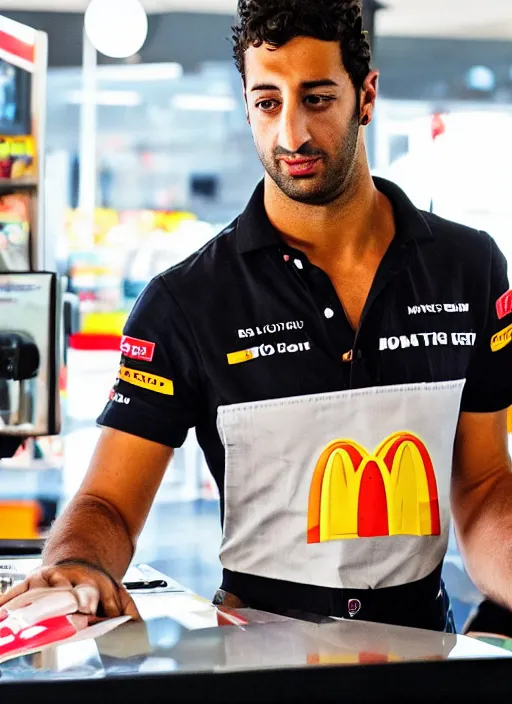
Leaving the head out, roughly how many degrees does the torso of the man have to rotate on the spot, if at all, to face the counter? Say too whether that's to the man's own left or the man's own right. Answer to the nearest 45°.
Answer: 0° — they already face it

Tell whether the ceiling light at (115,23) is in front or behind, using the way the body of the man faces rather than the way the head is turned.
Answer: behind

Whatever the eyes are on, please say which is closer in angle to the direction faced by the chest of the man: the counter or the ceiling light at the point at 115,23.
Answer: the counter

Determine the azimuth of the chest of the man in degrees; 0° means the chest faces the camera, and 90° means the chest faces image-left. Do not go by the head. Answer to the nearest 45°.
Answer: approximately 0°
